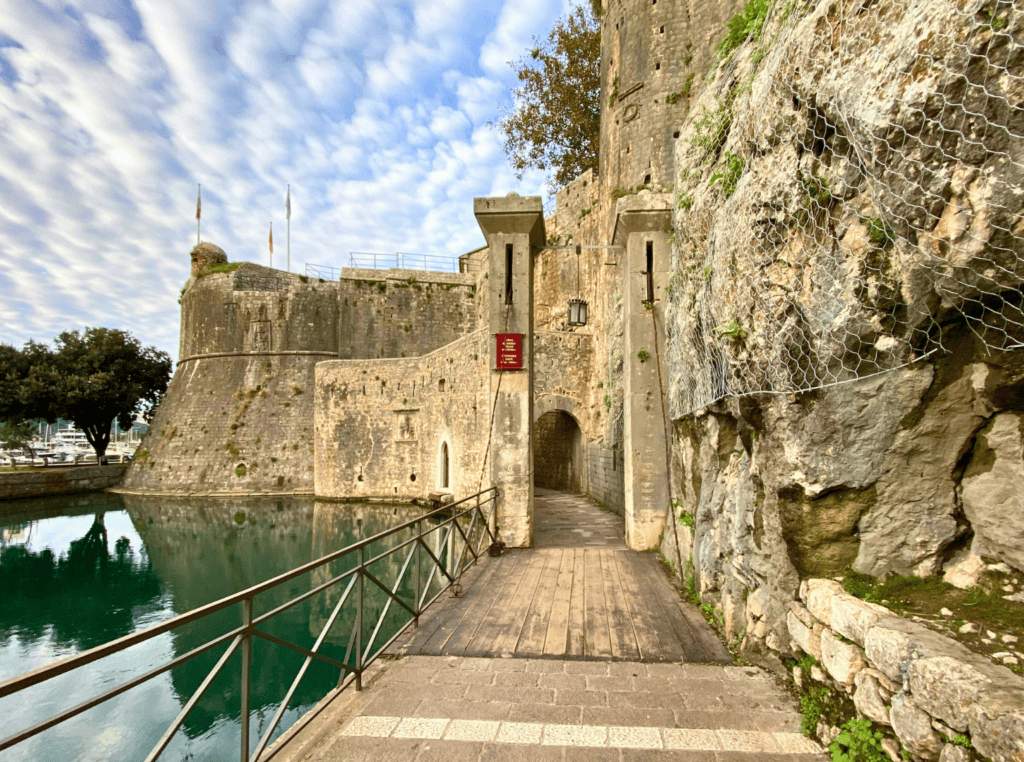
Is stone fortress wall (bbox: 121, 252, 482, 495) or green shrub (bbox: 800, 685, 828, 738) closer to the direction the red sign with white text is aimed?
the green shrub

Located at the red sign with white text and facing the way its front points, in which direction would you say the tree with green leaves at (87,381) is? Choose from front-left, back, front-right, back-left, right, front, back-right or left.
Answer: back-right

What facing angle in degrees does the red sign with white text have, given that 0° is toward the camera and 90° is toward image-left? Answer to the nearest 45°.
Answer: approximately 0°

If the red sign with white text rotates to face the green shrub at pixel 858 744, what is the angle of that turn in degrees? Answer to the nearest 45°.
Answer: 0° — it already faces it

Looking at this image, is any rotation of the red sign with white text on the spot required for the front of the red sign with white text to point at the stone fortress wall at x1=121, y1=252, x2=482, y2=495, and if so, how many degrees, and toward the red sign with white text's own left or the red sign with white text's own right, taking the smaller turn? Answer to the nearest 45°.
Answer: approximately 135° to the red sign with white text's own right

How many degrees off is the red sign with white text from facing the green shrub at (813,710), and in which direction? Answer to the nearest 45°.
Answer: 0° — it already faces it

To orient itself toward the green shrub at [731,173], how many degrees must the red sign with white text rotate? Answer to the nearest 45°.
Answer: approximately 45° to its left
